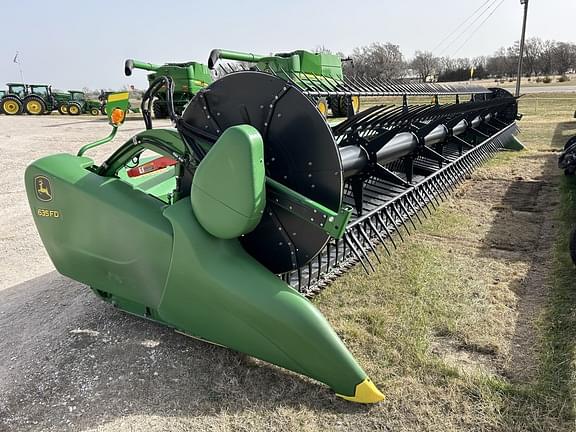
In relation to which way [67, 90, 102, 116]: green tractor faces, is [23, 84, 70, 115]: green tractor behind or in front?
behind

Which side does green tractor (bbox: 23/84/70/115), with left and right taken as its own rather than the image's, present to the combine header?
right

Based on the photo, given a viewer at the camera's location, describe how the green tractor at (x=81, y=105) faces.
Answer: facing to the right of the viewer

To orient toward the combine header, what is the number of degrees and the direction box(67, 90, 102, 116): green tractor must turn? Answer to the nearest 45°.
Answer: approximately 90° to its right

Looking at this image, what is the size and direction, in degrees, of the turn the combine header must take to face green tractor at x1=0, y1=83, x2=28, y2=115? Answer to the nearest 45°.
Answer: approximately 180°

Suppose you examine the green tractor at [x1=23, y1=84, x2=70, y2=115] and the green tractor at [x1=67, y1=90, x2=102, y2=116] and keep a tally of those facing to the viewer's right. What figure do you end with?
2

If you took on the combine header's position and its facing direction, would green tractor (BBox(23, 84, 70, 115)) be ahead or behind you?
behind

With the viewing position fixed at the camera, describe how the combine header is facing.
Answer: facing the viewer and to the right of the viewer

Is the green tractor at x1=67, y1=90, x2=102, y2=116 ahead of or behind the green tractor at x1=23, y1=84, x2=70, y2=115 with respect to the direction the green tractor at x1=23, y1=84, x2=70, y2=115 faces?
ahead

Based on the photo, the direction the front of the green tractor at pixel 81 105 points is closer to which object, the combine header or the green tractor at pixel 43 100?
the combine header

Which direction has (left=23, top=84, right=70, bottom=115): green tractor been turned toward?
to the viewer's right
